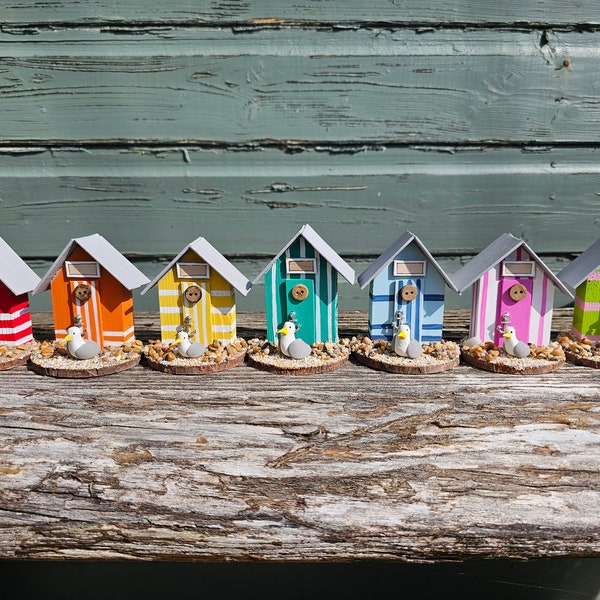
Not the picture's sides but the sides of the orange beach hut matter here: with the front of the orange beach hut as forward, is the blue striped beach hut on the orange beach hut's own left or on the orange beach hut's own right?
on the orange beach hut's own left

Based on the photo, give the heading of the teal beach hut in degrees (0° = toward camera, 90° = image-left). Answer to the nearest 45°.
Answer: approximately 0°

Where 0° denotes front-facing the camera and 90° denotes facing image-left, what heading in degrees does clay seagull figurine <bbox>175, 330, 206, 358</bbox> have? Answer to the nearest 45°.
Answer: approximately 45°

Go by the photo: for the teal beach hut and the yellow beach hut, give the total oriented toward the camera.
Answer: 2

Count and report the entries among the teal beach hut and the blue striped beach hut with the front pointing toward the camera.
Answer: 2

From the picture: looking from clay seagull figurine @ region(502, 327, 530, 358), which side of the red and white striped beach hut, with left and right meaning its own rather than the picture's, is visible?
left
